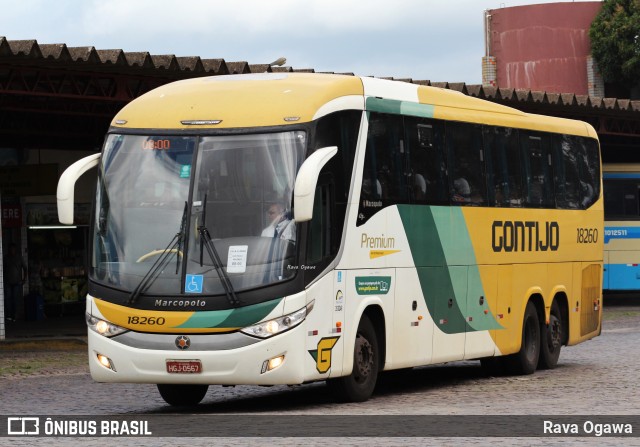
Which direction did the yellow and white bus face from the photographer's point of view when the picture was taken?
facing the viewer and to the left of the viewer

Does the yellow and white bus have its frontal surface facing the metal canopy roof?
no
